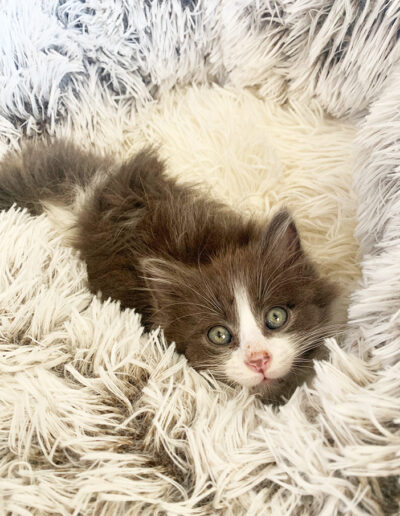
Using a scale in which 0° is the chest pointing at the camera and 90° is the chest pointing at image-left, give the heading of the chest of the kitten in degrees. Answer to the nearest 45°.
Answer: approximately 315°
